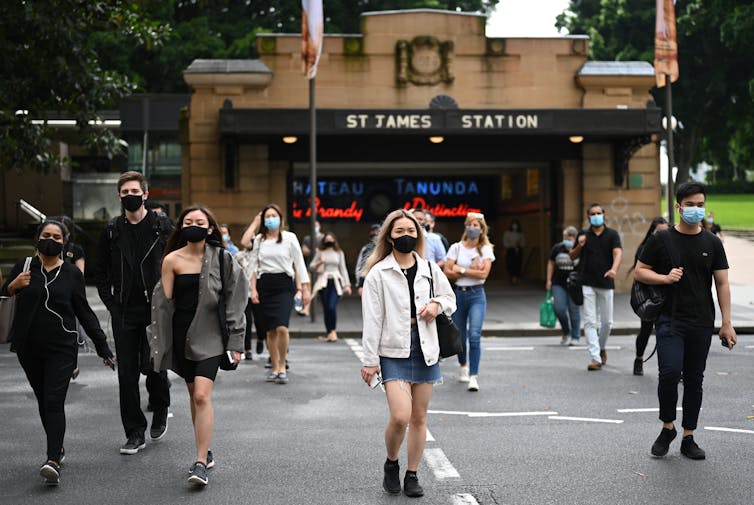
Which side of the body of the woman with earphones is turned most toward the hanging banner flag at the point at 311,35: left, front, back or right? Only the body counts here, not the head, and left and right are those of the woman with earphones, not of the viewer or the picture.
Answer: back

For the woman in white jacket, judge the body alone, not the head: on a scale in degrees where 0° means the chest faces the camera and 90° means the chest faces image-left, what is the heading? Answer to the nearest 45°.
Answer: approximately 0°

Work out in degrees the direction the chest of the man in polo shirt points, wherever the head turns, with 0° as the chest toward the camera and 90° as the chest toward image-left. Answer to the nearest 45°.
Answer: approximately 0°

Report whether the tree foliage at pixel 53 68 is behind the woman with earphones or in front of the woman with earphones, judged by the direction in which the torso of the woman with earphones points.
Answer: behind

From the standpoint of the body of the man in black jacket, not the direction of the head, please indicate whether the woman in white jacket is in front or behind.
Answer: in front

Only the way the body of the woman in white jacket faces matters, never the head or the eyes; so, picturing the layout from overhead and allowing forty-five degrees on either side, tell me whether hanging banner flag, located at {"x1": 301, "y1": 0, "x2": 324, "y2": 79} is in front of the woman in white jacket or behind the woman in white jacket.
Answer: behind

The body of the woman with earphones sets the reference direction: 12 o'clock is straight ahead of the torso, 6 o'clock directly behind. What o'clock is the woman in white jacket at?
The woman in white jacket is roughly at 10 o'clock from the woman with earphones.

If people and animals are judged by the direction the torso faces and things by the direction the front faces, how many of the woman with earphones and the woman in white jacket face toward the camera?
2

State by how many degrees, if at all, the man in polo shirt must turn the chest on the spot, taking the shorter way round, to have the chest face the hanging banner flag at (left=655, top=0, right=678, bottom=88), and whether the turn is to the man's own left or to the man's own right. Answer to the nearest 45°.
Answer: approximately 180°

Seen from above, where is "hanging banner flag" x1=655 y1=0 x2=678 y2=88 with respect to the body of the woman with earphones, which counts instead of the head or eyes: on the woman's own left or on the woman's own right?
on the woman's own left

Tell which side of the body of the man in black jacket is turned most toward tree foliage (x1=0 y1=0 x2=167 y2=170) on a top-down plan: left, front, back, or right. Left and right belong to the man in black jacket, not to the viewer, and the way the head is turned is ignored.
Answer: back

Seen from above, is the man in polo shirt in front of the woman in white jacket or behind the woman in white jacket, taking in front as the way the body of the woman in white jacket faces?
behind
